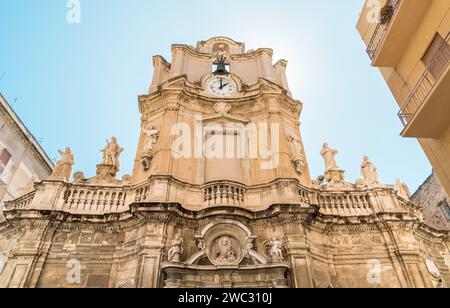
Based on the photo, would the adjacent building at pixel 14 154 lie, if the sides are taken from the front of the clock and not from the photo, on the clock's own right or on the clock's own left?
on the clock's own right

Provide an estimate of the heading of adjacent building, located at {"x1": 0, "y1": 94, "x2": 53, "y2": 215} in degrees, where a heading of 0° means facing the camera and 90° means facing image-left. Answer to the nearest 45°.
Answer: approximately 270°

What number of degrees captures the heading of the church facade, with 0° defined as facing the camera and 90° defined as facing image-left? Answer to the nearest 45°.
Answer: approximately 0°

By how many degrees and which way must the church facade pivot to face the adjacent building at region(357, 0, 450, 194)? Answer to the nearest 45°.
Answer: approximately 45° to its left
